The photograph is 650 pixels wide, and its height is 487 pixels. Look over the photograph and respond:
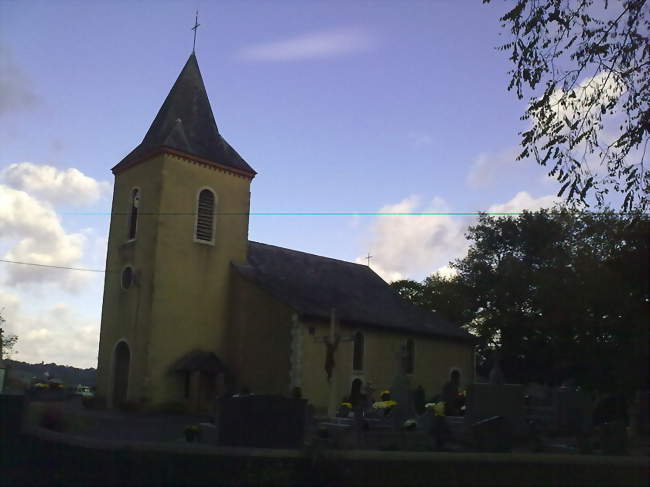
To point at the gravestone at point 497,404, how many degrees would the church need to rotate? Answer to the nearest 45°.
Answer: approximately 90° to its left

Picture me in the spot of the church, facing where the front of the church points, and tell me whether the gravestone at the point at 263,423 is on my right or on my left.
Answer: on my left

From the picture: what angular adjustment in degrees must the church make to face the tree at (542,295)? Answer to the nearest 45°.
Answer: approximately 180°

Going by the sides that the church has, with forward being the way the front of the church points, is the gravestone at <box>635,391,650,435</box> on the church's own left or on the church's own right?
on the church's own left

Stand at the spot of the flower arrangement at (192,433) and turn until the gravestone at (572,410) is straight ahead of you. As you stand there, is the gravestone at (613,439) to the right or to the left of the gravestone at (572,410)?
right

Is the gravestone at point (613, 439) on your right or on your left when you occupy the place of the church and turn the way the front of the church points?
on your left

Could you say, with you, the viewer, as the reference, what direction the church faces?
facing the viewer and to the left of the viewer

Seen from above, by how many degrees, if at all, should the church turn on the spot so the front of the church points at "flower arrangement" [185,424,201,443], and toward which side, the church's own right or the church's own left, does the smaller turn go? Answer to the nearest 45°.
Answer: approximately 45° to the church's own left
